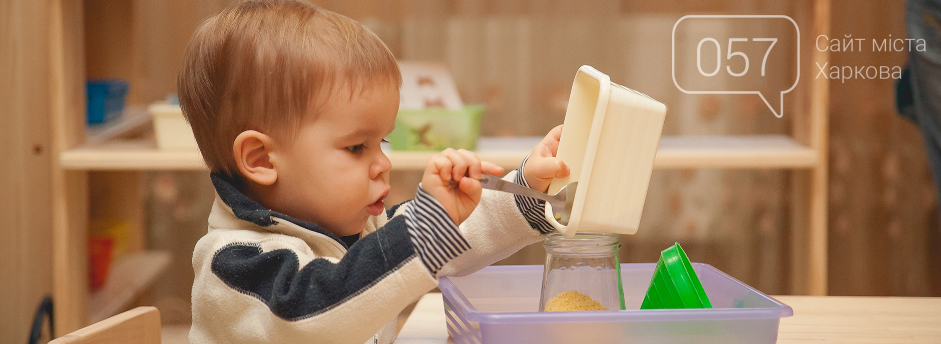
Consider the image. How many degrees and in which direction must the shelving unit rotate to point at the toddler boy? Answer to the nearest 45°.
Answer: approximately 45° to its left

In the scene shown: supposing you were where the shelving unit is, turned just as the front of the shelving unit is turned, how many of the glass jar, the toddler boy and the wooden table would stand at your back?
0

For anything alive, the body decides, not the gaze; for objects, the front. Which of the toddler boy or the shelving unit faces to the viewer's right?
the toddler boy

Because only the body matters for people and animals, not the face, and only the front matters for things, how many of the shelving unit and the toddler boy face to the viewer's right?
1

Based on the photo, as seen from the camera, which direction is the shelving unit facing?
toward the camera

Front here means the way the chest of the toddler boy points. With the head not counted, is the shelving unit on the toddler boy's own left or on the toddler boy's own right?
on the toddler boy's own left

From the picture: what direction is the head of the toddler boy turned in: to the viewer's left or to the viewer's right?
to the viewer's right

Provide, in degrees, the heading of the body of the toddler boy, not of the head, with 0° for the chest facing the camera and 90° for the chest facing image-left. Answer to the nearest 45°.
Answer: approximately 270°

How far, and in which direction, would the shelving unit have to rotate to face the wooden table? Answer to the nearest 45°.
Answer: approximately 45° to its left

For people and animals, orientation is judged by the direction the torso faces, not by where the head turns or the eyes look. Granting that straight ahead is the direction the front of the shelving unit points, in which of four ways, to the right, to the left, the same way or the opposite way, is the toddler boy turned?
to the left

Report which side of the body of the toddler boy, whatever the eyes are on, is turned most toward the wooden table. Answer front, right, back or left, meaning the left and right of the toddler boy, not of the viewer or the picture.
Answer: front
